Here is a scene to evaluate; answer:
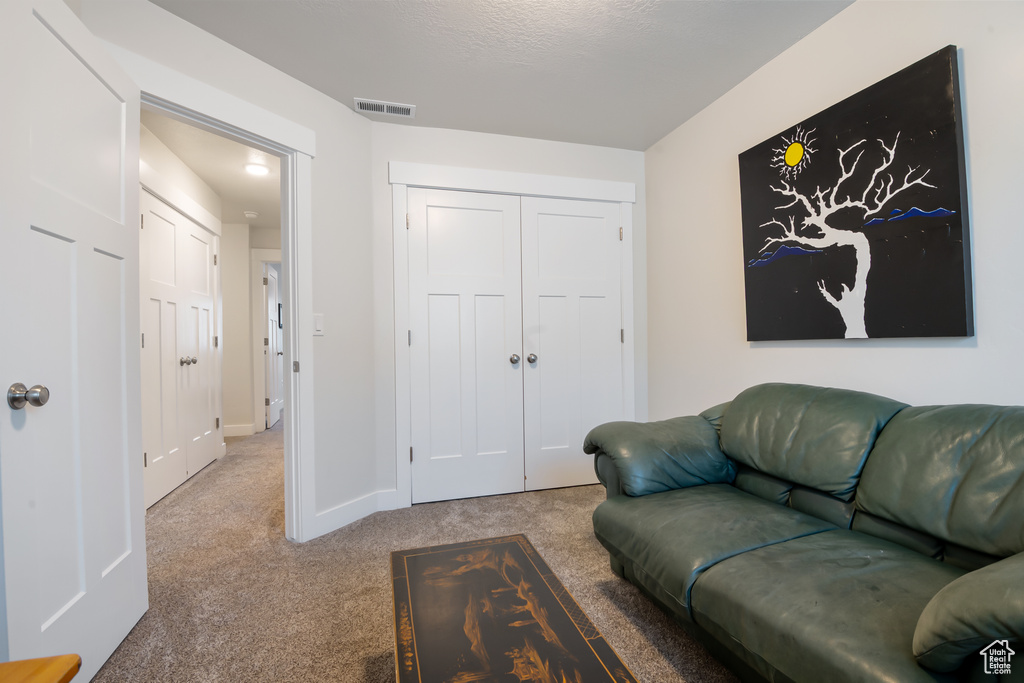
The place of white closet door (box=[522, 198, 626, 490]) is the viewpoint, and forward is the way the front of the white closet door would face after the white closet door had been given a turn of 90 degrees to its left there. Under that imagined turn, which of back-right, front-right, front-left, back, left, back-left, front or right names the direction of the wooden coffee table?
right

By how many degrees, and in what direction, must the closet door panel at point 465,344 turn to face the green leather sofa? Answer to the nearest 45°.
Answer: approximately 45° to its left

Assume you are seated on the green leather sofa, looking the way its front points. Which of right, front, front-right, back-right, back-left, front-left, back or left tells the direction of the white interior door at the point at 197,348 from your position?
front-right

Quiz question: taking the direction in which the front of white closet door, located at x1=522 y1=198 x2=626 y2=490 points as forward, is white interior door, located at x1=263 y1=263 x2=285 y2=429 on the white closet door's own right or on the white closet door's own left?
on the white closet door's own right

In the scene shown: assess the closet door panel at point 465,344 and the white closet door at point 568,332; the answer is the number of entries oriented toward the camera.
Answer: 2

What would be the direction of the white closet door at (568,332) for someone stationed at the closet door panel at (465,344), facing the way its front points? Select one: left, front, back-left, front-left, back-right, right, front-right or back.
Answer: left

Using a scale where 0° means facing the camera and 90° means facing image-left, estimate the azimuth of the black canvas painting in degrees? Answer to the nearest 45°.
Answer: approximately 45°

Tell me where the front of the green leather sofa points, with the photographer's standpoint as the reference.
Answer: facing the viewer and to the left of the viewer

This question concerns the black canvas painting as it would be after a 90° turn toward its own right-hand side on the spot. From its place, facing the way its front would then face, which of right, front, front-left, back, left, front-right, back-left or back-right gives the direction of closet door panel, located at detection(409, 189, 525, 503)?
front-left

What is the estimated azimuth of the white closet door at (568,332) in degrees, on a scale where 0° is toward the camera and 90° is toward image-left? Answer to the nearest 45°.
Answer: approximately 0°

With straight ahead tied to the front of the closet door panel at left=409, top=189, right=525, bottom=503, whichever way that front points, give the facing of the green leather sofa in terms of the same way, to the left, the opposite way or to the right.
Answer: to the right

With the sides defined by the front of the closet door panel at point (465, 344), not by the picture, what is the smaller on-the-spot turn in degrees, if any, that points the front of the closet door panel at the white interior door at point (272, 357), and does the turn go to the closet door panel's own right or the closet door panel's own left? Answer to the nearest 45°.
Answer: approximately 135° to the closet door panel's own right
